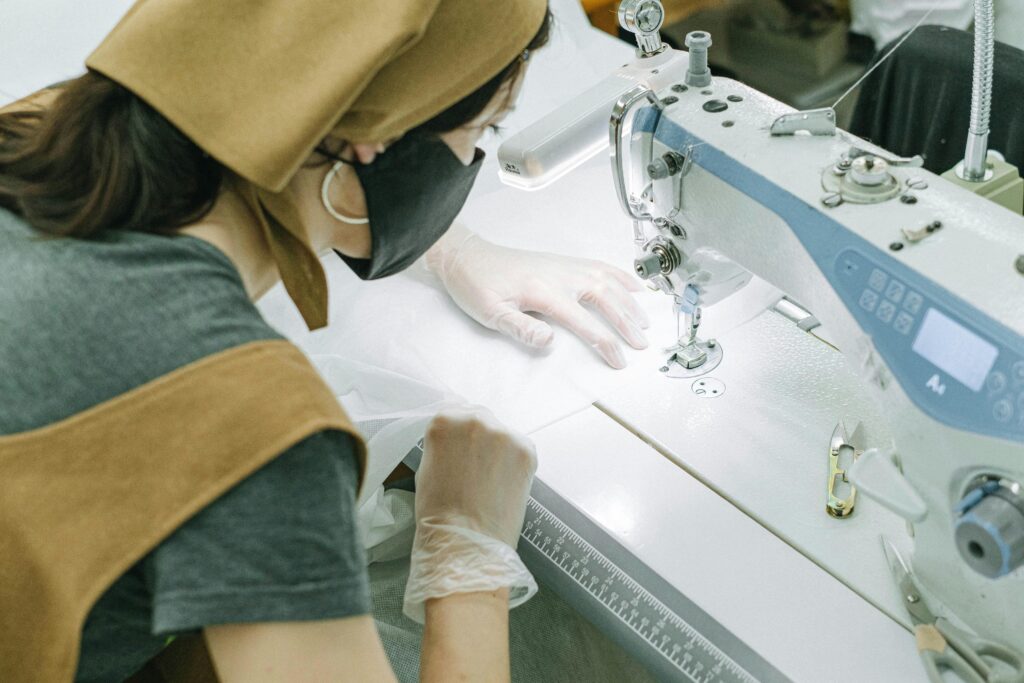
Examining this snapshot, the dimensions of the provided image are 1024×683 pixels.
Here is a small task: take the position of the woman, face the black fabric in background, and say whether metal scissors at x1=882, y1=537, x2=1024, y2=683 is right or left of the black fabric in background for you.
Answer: right

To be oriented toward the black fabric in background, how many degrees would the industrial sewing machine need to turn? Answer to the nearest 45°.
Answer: approximately 135° to its right

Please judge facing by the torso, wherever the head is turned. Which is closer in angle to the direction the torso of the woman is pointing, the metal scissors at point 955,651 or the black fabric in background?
the black fabric in background

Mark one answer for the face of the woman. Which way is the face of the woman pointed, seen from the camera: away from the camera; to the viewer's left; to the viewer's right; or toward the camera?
to the viewer's right

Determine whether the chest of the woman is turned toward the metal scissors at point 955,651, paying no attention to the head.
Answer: no

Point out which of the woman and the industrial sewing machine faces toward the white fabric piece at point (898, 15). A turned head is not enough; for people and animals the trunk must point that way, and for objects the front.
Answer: the woman

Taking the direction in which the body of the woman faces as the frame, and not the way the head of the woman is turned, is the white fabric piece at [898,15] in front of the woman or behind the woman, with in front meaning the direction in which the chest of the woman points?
in front

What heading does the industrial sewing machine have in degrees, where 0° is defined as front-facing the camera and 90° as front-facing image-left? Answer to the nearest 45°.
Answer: approximately 45°

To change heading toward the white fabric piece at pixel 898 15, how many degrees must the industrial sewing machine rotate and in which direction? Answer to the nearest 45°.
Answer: approximately 135° to its right

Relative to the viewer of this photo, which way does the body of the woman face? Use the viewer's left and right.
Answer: facing away from the viewer and to the right of the viewer

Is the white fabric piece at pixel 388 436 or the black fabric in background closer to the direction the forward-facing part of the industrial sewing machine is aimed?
the white fabric piece
